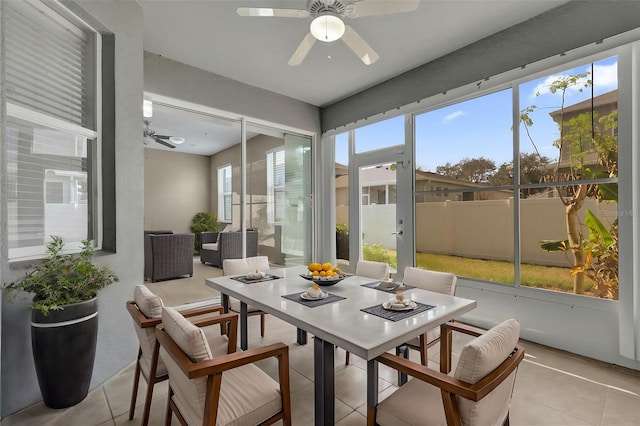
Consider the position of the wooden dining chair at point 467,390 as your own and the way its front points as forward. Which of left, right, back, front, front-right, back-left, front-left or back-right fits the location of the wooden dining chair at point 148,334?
front-left

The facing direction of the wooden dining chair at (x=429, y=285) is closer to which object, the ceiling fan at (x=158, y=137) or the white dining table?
the white dining table

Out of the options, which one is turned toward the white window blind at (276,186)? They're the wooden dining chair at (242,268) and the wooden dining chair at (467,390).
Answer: the wooden dining chair at (467,390)

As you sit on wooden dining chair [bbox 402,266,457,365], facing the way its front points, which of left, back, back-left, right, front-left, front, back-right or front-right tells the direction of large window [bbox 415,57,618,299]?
back

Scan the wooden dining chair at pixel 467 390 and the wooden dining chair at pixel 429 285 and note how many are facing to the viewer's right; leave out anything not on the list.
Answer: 0

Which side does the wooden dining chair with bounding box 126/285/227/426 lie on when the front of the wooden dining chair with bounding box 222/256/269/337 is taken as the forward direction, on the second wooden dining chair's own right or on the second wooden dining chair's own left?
on the second wooden dining chair's own right

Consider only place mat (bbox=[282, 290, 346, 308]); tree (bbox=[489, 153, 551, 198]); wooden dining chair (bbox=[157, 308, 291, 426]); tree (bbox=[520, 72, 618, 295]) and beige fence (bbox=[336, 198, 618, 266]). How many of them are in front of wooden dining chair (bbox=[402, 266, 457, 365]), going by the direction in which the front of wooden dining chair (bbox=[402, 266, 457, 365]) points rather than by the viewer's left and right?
2

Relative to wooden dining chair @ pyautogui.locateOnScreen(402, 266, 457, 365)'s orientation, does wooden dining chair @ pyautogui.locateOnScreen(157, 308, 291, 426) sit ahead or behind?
ahead

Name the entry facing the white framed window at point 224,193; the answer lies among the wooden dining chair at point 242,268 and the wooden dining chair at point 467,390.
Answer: the wooden dining chair at point 467,390

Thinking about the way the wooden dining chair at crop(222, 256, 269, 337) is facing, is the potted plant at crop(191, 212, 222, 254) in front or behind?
behind

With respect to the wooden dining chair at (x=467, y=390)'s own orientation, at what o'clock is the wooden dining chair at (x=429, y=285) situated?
the wooden dining chair at (x=429, y=285) is roughly at 1 o'clock from the wooden dining chair at (x=467, y=390).

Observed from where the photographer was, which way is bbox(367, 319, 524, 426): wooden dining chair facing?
facing away from the viewer and to the left of the viewer

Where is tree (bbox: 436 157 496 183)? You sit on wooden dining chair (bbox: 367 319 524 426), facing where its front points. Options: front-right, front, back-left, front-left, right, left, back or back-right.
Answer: front-right

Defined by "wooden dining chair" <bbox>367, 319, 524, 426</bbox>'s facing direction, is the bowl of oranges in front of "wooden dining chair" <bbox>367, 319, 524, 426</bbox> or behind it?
in front

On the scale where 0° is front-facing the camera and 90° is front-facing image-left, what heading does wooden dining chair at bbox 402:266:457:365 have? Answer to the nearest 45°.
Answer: approximately 45°

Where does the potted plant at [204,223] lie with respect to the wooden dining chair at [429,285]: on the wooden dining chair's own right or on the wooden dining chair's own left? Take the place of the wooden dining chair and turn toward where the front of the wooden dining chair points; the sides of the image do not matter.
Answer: on the wooden dining chair's own right

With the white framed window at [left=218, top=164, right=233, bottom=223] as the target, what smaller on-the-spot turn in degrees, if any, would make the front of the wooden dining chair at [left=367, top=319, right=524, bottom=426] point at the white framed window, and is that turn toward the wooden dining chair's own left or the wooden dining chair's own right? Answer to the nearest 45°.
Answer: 0° — it already faces it

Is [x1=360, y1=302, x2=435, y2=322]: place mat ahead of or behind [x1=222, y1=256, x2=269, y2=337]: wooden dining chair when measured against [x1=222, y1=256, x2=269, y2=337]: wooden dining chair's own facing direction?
ahead

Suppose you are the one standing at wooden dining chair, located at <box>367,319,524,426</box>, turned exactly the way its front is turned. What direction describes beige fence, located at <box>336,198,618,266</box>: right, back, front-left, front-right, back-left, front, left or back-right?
front-right
